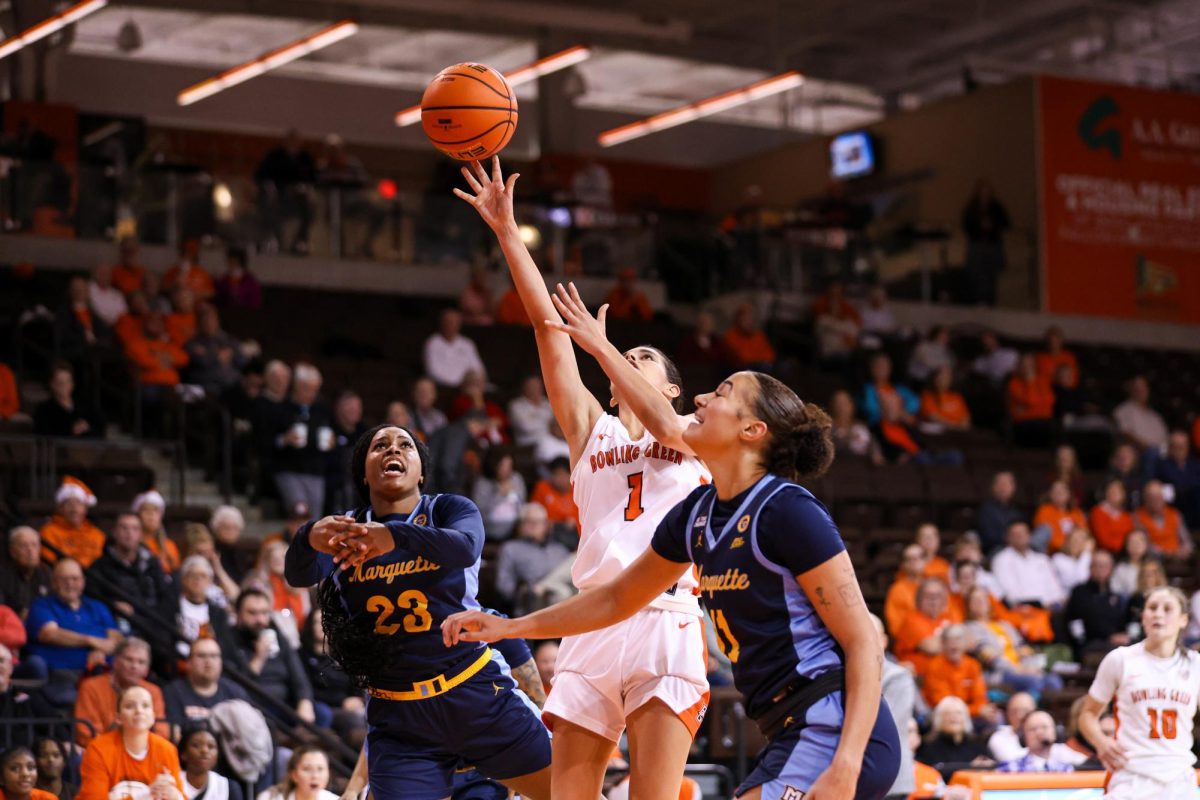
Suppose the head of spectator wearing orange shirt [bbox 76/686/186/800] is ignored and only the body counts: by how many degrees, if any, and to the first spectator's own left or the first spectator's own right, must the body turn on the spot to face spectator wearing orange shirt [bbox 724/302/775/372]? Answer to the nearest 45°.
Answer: approximately 135° to the first spectator's own left

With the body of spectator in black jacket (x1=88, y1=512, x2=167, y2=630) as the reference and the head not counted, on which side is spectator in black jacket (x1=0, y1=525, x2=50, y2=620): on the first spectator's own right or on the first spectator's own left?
on the first spectator's own right

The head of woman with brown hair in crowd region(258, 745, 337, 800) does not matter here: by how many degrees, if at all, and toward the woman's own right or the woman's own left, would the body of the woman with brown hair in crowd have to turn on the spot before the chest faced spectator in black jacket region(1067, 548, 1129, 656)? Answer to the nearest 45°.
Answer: approximately 90° to the woman's own left

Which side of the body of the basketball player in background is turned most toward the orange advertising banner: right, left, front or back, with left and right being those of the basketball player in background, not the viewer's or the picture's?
back

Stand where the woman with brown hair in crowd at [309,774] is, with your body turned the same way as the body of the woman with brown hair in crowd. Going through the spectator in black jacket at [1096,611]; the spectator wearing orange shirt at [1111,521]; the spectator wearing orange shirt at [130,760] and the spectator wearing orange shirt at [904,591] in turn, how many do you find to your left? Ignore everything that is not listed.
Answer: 3

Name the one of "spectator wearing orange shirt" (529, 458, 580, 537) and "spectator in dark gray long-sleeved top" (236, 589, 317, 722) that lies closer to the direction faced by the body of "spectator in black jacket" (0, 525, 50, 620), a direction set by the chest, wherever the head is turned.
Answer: the spectator in dark gray long-sleeved top

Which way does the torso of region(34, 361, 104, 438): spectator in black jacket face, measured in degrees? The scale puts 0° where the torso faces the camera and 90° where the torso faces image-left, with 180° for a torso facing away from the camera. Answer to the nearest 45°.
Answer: approximately 315°

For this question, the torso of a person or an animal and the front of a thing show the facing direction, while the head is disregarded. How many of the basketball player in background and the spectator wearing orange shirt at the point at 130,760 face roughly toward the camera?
2

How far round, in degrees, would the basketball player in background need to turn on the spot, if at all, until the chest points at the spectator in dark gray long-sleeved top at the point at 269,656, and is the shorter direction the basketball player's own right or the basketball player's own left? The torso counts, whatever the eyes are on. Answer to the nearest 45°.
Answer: approximately 90° to the basketball player's own right
